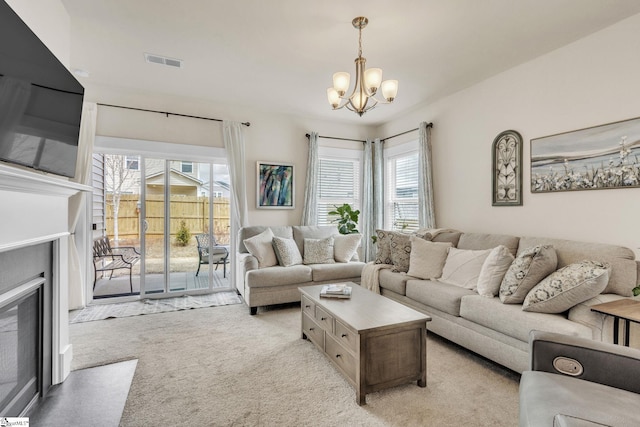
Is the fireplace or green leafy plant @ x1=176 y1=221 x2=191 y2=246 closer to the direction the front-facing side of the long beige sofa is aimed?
the fireplace

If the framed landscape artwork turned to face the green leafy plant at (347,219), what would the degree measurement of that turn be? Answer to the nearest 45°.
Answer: approximately 45° to its right

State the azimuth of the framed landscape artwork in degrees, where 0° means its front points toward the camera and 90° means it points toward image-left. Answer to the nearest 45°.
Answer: approximately 45°

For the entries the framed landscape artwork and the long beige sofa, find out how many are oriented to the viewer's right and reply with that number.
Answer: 0

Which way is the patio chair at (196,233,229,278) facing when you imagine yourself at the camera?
facing the viewer and to the right of the viewer

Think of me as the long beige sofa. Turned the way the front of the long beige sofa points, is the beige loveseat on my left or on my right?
on my right

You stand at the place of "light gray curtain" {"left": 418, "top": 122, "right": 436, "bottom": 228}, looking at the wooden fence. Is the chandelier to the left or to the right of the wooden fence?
left

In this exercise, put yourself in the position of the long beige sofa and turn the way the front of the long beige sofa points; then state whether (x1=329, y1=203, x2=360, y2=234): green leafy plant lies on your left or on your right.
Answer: on your right

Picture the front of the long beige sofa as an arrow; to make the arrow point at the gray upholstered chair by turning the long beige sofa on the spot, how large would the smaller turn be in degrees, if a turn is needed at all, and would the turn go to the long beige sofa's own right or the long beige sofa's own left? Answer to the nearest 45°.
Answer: approximately 45° to the long beige sofa's own left

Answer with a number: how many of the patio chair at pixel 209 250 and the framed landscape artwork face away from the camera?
0

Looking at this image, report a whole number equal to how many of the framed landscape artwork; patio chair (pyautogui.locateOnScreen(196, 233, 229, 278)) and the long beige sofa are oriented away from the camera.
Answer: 0
